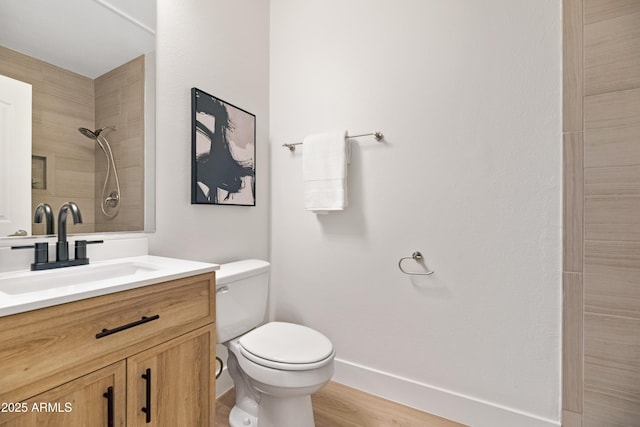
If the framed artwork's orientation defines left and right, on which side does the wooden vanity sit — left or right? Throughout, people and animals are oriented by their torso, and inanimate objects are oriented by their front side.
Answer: on its right

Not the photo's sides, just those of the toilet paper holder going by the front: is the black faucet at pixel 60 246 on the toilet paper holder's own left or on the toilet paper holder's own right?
on the toilet paper holder's own right

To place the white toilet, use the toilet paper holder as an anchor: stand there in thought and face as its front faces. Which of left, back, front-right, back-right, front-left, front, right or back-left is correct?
front-right

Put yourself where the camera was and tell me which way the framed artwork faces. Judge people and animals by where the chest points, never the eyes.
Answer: facing the viewer and to the right of the viewer

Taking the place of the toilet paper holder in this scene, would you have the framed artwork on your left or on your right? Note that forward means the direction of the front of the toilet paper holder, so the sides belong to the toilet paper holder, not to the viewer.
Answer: on your right

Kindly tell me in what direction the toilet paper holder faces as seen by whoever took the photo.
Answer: facing the viewer

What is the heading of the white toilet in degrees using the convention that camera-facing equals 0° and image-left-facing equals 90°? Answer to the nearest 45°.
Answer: approximately 315°

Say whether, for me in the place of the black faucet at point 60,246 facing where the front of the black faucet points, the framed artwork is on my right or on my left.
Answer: on my left

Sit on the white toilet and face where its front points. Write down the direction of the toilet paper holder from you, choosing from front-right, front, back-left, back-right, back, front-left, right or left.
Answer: front-left

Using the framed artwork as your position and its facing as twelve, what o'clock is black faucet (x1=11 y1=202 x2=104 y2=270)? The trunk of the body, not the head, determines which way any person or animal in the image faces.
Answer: The black faucet is roughly at 3 o'clock from the framed artwork.

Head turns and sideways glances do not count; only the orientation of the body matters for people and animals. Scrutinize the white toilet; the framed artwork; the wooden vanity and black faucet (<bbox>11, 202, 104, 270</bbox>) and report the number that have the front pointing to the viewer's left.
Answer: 0

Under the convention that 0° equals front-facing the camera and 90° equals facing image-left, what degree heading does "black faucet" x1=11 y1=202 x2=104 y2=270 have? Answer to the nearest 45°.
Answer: approximately 315°

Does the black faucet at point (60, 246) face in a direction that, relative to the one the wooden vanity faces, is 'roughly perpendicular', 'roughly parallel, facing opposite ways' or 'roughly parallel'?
roughly parallel
